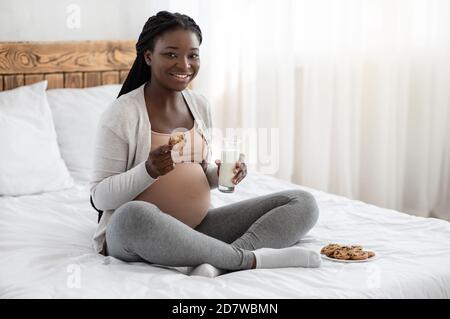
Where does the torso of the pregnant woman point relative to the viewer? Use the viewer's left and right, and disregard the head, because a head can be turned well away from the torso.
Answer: facing the viewer and to the right of the viewer

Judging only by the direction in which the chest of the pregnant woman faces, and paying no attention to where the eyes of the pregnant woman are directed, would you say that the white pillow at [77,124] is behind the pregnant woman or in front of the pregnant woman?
behind

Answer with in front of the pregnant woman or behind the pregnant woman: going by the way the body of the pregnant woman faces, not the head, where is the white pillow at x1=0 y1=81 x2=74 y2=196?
behind
